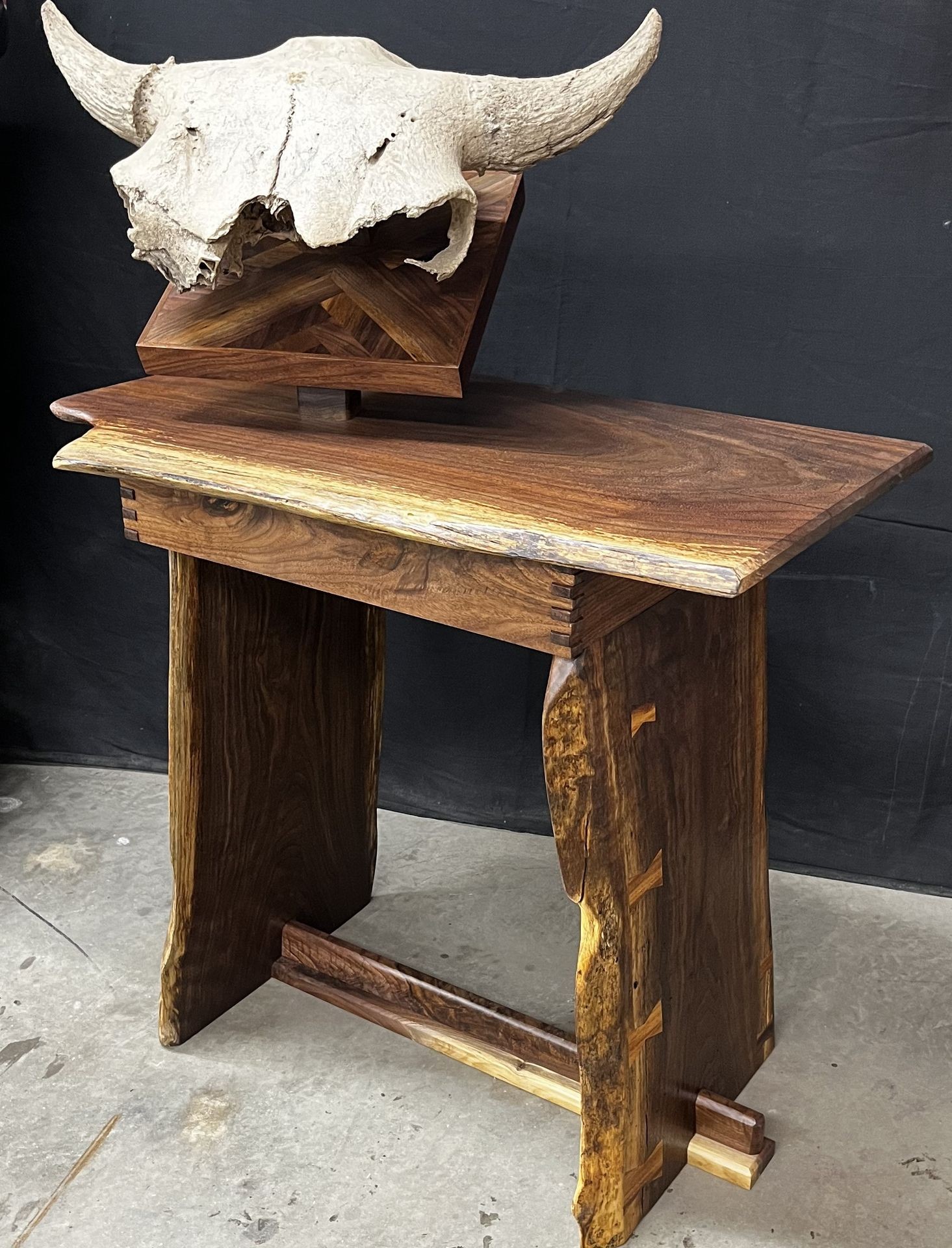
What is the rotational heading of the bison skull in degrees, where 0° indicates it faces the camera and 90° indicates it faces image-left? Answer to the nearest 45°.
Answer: approximately 45°
